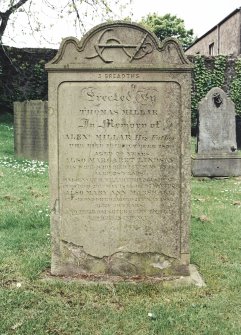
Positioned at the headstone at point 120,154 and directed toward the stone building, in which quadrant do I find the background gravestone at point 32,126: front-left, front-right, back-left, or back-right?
front-left

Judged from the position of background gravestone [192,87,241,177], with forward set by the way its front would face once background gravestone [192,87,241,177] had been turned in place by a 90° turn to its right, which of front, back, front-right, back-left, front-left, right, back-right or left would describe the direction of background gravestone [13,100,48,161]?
front

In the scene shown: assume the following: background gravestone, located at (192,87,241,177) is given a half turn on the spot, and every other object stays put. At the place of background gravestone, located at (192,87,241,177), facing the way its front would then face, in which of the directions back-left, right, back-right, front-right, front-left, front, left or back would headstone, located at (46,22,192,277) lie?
back

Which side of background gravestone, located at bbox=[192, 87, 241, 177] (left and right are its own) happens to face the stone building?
back

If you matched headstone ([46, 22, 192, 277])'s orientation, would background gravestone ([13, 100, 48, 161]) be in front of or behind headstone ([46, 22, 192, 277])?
behind

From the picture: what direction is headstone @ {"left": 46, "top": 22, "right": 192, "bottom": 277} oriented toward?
toward the camera

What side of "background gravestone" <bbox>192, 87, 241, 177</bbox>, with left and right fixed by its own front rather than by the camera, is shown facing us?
front

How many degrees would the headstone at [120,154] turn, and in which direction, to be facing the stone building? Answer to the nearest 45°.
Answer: approximately 180°
